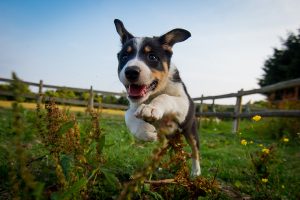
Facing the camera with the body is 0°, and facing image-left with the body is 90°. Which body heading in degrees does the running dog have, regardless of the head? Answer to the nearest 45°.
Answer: approximately 45°

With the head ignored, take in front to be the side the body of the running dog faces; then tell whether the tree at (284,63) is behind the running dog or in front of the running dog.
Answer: behind
